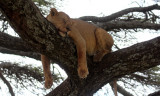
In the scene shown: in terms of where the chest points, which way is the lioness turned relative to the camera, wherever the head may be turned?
to the viewer's left
